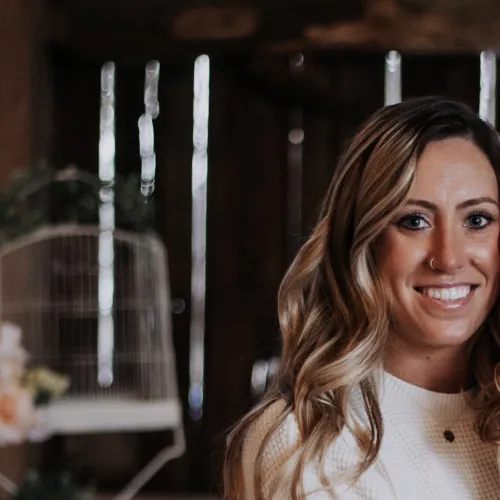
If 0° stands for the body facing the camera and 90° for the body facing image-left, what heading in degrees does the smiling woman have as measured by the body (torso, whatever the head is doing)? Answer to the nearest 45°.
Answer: approximately 0°

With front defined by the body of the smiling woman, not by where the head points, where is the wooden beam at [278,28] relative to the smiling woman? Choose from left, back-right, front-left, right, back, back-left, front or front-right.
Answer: back

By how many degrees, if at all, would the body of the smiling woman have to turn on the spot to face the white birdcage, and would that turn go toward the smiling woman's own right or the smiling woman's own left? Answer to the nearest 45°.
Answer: approximately 135° to the smiling woman's own right

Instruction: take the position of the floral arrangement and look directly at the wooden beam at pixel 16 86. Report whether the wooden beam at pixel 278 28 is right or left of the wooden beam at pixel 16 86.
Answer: right

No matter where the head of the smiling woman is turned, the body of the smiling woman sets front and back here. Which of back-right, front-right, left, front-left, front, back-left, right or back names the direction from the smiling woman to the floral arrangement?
back-right

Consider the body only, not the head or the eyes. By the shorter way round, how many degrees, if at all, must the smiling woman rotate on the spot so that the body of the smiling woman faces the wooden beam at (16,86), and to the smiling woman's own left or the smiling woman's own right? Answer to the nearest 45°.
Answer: approximately 135° to the smiling woman's own right
